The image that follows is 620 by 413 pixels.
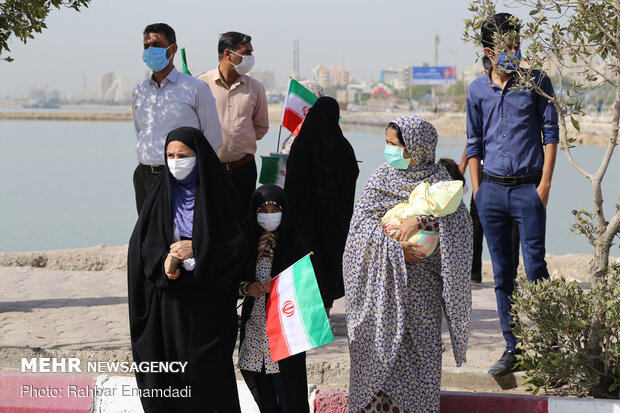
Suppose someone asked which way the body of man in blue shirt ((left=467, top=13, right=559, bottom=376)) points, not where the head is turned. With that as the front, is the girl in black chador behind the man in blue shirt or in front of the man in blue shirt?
in front

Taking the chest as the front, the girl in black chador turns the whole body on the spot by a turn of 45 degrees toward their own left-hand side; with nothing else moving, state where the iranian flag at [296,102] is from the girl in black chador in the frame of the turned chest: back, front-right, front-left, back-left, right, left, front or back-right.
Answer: back-left

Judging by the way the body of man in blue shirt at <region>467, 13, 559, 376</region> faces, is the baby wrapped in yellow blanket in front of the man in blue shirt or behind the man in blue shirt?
in front

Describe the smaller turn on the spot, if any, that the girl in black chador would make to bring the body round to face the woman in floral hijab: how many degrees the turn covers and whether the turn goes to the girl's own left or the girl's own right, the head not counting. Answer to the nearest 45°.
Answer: approximately 90° to the girl's own left

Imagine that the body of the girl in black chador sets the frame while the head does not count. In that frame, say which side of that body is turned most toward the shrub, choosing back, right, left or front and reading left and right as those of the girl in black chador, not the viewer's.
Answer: left

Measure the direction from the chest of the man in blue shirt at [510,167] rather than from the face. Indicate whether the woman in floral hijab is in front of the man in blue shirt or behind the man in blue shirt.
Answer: in front

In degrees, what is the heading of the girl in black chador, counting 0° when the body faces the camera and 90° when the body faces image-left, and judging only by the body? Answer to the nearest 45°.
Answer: approximately 0°

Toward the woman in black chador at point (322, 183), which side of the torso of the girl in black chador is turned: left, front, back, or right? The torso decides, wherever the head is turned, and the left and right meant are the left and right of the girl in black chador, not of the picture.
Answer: back

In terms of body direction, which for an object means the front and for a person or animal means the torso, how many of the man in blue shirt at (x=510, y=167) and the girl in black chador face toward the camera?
2

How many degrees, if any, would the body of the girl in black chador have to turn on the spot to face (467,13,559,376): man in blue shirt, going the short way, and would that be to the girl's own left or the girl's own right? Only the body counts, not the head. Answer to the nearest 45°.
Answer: approximately 135° to the girl's own left

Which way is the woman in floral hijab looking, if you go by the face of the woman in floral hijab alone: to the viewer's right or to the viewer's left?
to the viewer's left

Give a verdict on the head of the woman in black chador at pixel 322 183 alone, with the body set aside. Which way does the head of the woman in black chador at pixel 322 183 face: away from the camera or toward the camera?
away from the camera
